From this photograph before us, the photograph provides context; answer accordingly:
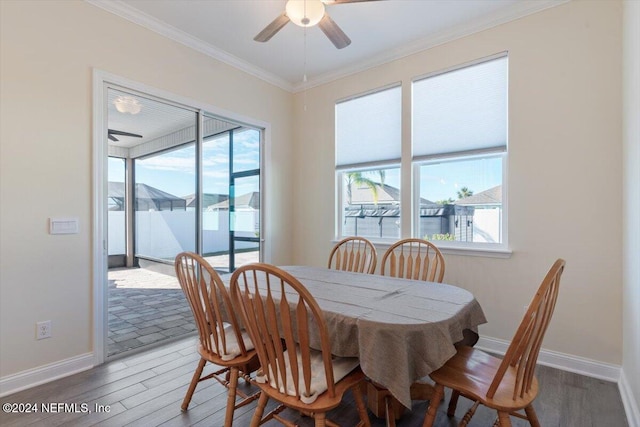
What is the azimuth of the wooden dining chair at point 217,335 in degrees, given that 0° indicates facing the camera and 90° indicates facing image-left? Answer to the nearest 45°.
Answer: approximately 225°

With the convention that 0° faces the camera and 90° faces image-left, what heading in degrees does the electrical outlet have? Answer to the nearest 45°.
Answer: approximately 315°

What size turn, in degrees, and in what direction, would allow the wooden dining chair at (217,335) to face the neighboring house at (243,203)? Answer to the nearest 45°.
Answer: approximately 45° to its left

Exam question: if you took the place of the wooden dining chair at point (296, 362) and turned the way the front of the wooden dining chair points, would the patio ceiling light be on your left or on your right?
on your left

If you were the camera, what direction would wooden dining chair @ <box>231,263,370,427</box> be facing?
facing away from the viewer and to the right of the viewer

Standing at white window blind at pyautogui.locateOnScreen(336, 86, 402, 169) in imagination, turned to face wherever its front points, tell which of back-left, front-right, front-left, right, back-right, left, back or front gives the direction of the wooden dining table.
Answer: front-left

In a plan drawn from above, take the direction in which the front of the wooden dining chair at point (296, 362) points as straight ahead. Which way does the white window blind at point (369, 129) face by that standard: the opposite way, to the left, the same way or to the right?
the opposite way

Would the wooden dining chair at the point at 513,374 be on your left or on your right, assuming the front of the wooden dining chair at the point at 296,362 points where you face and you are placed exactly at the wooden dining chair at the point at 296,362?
on your right
